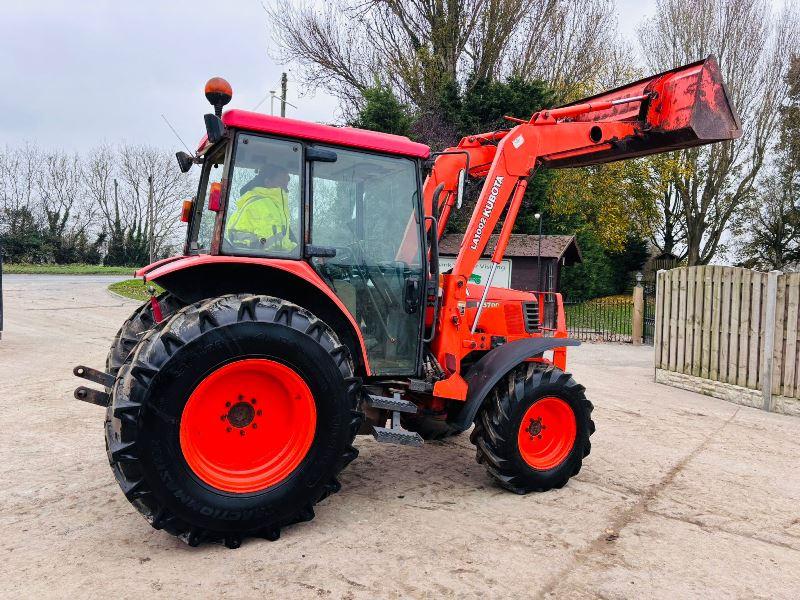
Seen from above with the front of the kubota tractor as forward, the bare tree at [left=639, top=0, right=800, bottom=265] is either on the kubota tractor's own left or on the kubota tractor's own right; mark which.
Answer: on the kubota tractor's own left

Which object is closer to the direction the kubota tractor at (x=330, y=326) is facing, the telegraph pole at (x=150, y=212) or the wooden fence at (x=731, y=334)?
the wooden fence

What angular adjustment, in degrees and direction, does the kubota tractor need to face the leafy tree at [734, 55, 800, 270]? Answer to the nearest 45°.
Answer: approximately 45° to its left

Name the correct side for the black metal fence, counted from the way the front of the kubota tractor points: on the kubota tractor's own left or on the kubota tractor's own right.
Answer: on the kubota tractor's own left

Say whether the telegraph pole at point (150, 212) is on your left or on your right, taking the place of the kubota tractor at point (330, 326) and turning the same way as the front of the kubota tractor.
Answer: on your left

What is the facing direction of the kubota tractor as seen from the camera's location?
facing to the right of the viewer
